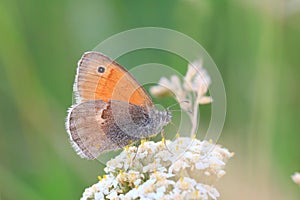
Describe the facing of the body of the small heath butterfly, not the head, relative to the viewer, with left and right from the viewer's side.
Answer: facing to the right of the viewer
